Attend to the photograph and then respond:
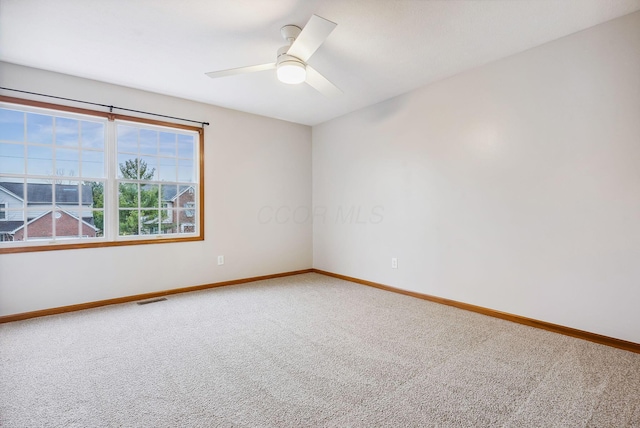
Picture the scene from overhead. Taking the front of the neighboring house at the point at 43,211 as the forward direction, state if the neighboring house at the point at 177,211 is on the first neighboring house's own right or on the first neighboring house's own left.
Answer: on the first neighboring house's own left

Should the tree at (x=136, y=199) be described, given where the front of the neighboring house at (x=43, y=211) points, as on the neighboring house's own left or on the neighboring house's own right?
on the neighboring house's own left

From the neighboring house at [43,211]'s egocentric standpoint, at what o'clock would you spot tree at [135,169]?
The tree is roughly at 9 o'clock from the neighboring house.

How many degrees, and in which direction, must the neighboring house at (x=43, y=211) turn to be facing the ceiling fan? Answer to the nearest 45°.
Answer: approximately 45° to its left

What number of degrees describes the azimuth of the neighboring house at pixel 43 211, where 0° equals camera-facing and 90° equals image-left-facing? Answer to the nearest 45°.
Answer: approximately 0°
